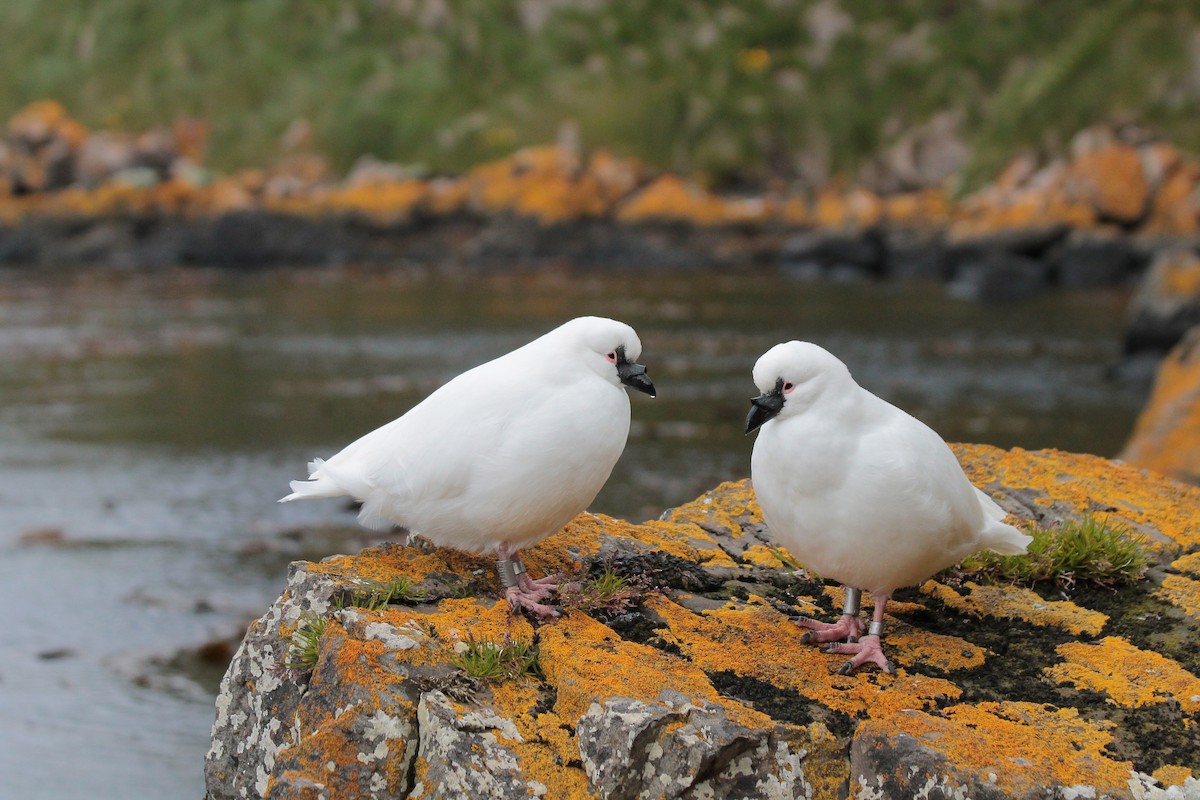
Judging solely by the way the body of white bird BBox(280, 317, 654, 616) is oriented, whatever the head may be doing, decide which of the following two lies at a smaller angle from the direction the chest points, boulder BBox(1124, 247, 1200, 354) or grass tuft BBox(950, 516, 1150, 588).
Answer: the grass tuft

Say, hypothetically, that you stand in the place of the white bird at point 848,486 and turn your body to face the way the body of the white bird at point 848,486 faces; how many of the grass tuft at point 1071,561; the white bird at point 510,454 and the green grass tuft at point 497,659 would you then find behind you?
1

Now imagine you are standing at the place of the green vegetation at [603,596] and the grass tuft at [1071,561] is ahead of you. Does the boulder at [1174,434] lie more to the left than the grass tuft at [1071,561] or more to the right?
left

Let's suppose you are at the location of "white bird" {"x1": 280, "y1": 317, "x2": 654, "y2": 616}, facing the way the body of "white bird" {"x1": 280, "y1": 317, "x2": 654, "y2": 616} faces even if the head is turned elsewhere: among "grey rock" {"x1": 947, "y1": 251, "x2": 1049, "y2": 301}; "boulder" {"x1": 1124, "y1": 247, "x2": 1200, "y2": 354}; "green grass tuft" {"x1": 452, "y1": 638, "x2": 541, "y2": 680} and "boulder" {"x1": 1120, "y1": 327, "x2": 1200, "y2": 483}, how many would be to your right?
1

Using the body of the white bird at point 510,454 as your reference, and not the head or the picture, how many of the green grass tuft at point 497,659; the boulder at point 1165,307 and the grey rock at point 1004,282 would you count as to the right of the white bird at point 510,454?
1

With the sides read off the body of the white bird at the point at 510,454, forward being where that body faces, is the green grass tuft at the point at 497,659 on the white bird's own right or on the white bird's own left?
on the white bird's own right

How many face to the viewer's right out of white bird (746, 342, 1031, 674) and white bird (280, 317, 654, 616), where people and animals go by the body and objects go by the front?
1

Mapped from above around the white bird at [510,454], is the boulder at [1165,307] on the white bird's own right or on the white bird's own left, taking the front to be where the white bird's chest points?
on the white bird's own left

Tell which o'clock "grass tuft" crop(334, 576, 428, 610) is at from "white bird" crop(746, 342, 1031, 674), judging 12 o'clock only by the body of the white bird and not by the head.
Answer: The grass tuft is roughly at 1 o'clock from the white bird.

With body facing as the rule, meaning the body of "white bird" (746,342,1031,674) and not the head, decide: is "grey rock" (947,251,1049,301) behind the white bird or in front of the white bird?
behind

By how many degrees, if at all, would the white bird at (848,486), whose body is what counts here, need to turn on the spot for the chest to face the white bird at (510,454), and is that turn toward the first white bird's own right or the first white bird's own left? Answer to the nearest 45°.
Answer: approximately 45° to the first white bird's own right

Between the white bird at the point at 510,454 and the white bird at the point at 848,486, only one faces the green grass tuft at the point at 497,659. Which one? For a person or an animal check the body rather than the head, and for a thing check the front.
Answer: the white bird at the point at 848,486

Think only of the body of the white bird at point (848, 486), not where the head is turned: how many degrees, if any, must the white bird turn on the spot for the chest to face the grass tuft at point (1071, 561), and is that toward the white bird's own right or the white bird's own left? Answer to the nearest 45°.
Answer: approximately 180°

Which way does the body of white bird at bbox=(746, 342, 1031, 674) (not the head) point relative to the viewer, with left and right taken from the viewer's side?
facing the viewer and to the left of the viewer

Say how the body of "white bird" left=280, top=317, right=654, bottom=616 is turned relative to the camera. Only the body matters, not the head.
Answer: to the viewer's right

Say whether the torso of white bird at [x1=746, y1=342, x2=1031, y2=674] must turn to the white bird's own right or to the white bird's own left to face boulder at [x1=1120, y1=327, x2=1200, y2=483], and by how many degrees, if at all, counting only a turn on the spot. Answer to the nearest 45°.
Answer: approximately 135° to the white bird's own right

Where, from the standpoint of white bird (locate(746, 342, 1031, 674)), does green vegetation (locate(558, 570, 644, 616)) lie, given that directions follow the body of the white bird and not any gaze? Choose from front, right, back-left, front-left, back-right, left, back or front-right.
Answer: front-right
